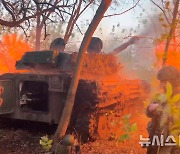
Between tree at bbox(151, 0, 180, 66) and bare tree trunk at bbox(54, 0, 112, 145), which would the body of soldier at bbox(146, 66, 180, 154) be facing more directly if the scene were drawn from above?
the bare tree trunk

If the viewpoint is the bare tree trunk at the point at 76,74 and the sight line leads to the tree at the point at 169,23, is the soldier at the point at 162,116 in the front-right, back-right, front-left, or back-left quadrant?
back-right

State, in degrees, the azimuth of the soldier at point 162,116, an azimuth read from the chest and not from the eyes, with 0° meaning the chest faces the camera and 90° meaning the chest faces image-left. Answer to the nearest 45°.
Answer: approximately 90°

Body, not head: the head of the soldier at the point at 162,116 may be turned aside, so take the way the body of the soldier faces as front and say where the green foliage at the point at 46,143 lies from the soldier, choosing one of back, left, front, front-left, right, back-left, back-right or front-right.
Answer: front-right

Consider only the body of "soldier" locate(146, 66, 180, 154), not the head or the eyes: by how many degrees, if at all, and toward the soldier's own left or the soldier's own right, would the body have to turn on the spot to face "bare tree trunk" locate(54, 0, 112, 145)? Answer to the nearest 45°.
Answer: approximately 45° to the soldier's own right
